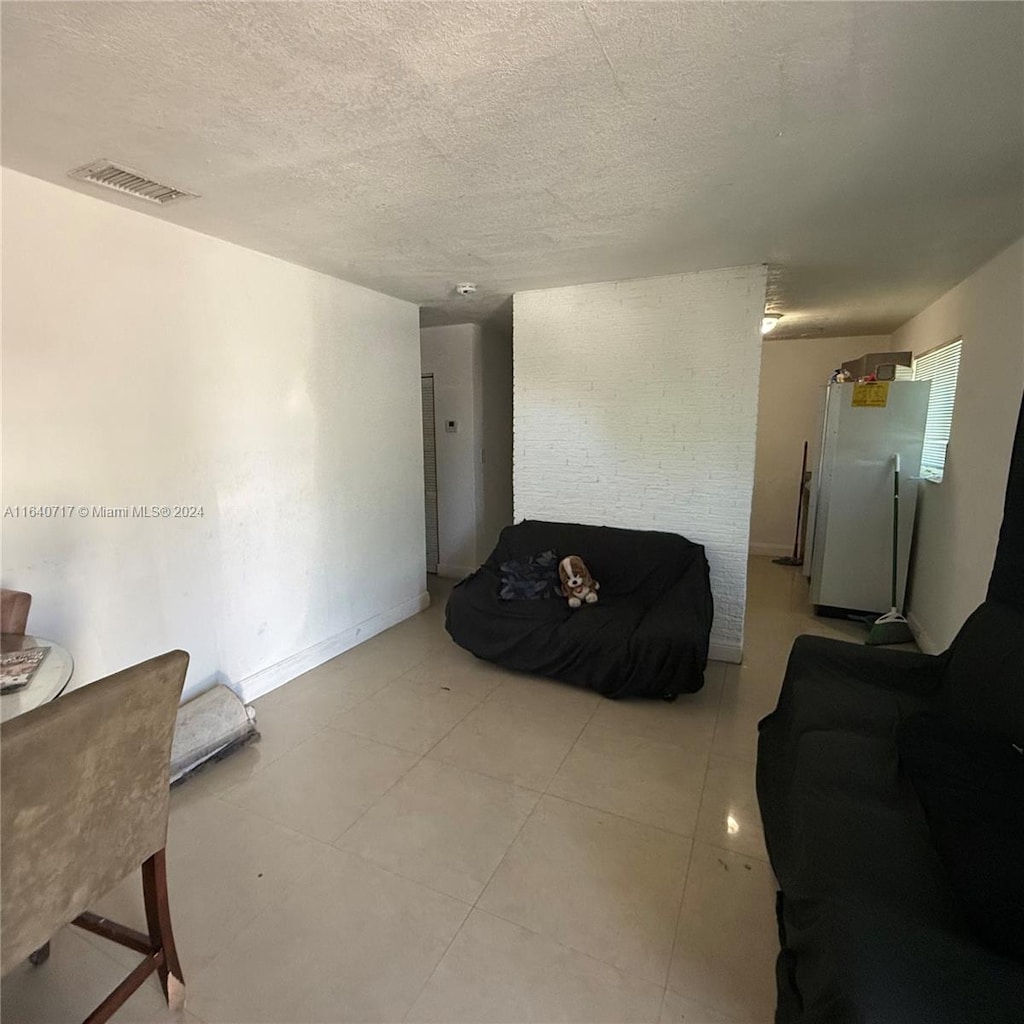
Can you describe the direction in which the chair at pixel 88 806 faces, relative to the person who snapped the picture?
facing away from the viewer and to the left of the viewer

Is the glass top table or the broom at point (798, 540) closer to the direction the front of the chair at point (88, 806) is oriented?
the glass top table

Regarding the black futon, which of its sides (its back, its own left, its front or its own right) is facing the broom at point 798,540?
back

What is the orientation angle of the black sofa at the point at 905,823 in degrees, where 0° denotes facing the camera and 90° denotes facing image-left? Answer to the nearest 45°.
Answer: approximately 90°

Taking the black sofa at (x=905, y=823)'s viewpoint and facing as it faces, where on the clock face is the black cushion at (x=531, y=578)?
The black cushion is roughly at 1 o'clock from the black sofa.
